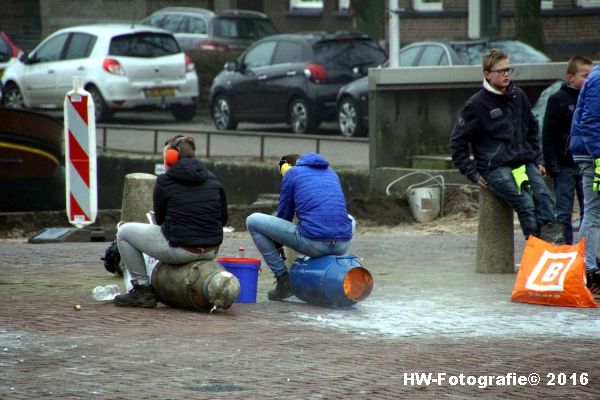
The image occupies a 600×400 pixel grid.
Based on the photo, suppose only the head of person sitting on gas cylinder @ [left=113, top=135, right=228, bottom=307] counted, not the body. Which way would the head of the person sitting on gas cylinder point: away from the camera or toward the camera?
away from the camera

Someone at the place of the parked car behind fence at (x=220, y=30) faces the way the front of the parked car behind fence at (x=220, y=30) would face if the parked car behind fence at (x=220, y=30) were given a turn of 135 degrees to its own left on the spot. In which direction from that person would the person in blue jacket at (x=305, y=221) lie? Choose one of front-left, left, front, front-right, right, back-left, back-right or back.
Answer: front

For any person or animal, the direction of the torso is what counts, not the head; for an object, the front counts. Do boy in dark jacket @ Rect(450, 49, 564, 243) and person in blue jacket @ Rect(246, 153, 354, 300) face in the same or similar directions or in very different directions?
very different directions

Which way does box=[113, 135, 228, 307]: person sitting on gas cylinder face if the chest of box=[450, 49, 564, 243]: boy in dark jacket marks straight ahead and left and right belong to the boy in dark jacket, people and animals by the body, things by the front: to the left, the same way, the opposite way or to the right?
the opposite way

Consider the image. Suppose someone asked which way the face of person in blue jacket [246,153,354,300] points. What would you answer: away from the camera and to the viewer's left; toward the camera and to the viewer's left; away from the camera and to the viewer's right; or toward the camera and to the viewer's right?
away from the camera and to the viewer's left

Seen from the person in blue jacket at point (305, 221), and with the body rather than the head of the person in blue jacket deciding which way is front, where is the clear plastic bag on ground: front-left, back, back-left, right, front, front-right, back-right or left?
front-left

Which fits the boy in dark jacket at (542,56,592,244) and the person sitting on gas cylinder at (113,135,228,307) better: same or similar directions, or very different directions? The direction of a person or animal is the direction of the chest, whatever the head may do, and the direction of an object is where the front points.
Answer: very different directions

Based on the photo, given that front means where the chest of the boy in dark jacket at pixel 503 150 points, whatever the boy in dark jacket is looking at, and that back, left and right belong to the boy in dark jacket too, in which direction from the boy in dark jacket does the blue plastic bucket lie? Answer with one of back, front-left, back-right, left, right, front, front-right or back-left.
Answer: right

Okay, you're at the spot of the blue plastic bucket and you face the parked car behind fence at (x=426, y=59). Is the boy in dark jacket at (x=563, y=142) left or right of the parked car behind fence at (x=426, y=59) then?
right

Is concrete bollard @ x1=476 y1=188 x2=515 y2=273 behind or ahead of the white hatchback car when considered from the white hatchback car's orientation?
behind
